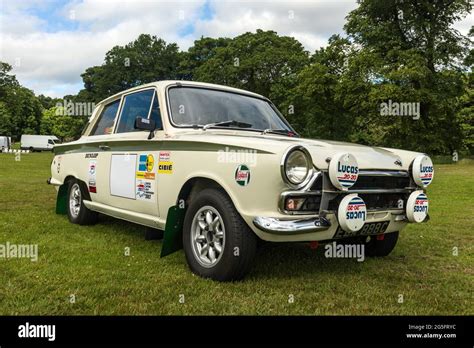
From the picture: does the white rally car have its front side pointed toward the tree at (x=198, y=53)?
no

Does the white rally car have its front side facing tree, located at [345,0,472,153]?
no

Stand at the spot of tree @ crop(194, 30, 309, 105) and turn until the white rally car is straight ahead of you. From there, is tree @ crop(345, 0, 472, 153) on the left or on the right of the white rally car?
left

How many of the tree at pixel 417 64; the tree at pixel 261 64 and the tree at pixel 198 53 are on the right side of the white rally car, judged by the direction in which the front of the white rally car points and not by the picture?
0

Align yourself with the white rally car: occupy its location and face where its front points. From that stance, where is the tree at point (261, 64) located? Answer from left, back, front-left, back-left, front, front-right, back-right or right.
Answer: back-left

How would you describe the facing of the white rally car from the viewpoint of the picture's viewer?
facing the viewer and to the right of the viewer
